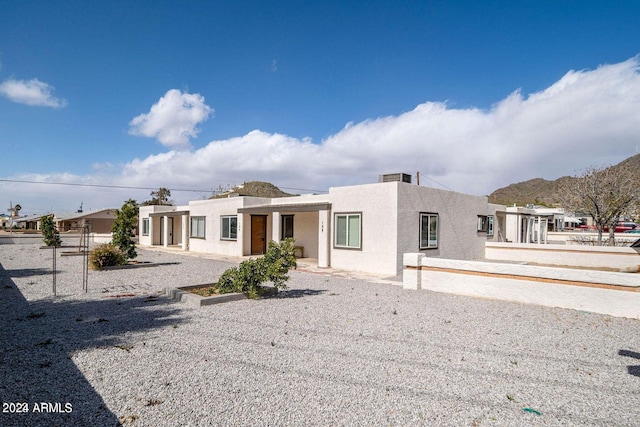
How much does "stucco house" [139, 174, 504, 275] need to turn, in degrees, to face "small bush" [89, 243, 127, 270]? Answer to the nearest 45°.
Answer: approximately 45° to its right

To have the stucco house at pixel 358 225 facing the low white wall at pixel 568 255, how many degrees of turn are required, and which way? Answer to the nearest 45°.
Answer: approximately 135° to its left

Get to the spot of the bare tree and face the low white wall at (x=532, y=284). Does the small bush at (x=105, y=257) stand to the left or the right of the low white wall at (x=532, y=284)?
right

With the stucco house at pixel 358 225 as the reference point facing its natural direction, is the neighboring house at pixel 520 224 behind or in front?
behind

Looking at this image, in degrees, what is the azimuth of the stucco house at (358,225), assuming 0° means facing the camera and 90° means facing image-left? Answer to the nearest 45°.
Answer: approximately 45°

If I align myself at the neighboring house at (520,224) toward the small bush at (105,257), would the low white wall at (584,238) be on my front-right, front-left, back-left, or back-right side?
back-left

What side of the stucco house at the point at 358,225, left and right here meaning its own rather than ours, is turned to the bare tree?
back
